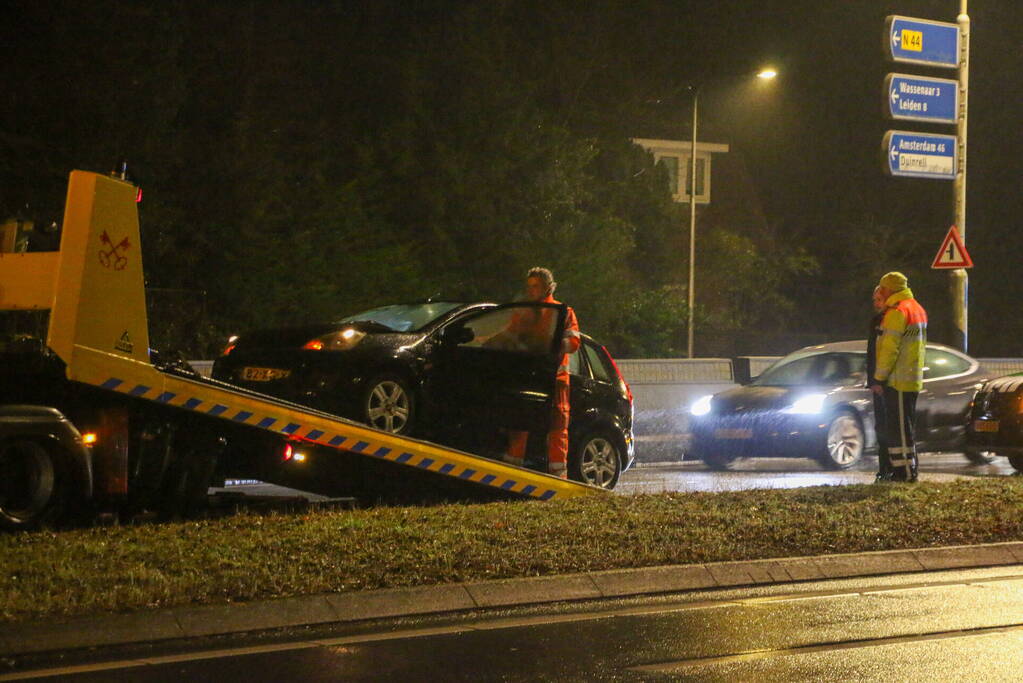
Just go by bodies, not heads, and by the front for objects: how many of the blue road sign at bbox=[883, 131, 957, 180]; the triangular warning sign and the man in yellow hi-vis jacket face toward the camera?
2

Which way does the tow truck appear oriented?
to the viewer's left

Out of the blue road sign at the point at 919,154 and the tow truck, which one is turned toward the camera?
the blue road sign

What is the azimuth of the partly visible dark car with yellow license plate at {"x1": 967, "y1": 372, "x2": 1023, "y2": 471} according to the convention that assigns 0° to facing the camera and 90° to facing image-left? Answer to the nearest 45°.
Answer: approximately 45°

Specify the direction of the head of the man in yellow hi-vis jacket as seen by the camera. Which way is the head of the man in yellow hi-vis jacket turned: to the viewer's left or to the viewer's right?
to the viewer's left

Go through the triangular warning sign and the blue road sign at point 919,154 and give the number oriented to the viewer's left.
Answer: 0

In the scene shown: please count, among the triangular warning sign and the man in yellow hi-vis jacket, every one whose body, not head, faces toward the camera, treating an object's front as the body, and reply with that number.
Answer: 1

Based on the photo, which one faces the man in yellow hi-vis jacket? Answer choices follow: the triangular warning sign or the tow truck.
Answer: the triangular warning sign

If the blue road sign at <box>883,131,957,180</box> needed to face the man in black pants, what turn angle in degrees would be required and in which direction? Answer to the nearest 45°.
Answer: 0° — it already faces them

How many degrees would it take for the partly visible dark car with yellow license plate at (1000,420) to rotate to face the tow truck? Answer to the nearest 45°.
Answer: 0° — it already faces it

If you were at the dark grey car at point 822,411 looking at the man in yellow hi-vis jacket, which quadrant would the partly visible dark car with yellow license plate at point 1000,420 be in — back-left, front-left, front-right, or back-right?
front-left

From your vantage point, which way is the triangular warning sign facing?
toward the camera

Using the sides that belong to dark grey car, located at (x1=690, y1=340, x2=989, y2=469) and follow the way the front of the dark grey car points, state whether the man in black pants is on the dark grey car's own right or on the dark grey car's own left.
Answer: on the dark grey car's own left

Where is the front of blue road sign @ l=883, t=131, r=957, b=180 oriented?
toward the camera

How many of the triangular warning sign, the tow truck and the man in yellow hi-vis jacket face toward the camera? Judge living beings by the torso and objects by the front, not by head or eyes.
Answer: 1

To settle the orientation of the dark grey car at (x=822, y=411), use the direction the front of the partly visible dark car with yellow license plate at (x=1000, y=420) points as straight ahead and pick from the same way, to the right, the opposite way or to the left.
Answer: the same way
